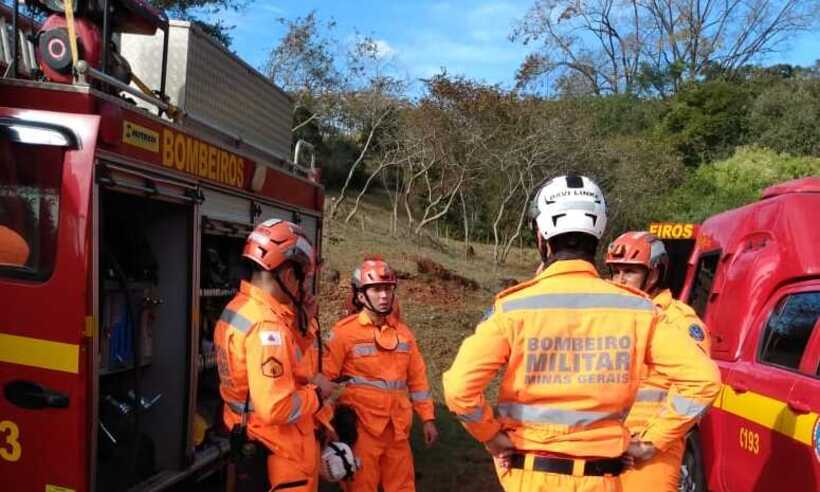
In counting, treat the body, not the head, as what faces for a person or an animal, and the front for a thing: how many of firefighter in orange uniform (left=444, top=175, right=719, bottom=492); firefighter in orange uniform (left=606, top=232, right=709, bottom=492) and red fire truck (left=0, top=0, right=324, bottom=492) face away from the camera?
1

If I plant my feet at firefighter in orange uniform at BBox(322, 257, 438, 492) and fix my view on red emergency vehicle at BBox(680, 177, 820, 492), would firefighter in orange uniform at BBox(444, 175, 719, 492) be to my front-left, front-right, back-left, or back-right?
front-right

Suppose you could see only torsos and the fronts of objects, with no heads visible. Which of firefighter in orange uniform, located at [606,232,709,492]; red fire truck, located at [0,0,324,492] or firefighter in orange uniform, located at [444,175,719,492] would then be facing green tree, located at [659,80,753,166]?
firefighter in orange uniform, located at [444,175,719,492]

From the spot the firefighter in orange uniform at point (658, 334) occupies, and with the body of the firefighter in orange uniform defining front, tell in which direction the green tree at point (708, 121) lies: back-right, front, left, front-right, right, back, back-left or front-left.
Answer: back-right

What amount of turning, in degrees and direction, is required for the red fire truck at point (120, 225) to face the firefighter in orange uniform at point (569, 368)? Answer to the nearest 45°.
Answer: approximately 90° to its left

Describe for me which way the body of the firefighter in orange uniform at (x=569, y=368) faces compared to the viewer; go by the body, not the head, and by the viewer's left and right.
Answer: facing away from the viewer

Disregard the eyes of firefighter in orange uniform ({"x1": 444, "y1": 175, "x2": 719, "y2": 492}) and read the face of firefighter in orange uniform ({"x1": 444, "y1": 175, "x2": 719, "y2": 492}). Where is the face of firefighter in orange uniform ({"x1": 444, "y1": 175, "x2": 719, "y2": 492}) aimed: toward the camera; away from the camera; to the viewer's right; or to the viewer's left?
away from the camera

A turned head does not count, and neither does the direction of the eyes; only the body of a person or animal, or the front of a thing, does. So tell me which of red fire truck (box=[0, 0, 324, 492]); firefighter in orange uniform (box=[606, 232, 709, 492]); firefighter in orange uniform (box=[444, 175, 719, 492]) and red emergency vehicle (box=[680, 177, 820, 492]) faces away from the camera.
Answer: firefighter in orange uniform (box=[444, 175, 719, 492])

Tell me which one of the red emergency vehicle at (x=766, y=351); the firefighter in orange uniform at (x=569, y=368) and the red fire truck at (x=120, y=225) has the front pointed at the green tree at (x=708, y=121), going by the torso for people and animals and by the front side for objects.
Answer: the firefighter in orange uniform

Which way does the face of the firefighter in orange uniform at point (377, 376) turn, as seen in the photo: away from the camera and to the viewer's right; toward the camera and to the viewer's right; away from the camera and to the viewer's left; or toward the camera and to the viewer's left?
toward the camera and to the viewer's right

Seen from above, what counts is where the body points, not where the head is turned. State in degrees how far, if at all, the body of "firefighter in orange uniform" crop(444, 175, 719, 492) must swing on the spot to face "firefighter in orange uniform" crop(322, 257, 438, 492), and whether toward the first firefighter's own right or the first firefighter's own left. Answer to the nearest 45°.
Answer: approximately 45° to the first firefighter's own left

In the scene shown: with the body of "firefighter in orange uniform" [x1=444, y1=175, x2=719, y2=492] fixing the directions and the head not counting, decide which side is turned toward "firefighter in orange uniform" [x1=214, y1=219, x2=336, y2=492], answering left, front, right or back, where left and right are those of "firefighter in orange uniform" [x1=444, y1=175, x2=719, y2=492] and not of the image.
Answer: left

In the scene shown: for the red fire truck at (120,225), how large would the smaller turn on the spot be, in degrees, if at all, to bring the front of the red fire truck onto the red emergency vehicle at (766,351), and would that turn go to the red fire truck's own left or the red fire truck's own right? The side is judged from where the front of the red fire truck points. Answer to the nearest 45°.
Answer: approximately 135° to the red fire truck's own left

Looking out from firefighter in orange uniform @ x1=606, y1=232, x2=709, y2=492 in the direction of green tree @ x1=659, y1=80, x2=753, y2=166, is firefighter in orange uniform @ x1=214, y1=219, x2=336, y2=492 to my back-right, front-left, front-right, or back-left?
back-left

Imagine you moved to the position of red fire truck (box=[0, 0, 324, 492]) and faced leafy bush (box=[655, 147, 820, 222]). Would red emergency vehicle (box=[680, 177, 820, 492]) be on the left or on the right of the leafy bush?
right

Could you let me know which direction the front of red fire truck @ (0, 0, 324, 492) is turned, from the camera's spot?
facing the viewer and to the left of the viewer
